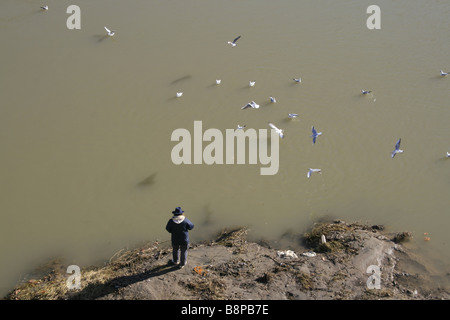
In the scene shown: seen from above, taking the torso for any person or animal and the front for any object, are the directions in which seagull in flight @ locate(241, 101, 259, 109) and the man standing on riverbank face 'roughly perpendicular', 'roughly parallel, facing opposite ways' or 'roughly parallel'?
roughly perpendicular

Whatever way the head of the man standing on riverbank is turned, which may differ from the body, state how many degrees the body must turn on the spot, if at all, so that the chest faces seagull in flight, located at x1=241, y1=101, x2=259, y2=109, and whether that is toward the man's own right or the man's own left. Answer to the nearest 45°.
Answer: approximately 45° to the man's own right

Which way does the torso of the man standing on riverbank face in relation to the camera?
away from the camera

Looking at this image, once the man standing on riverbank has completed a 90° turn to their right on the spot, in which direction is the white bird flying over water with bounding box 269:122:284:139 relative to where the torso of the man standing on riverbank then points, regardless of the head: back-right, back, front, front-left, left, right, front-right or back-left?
front-left

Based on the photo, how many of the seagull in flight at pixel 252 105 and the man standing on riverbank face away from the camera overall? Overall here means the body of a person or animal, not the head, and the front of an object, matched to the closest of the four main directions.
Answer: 1
